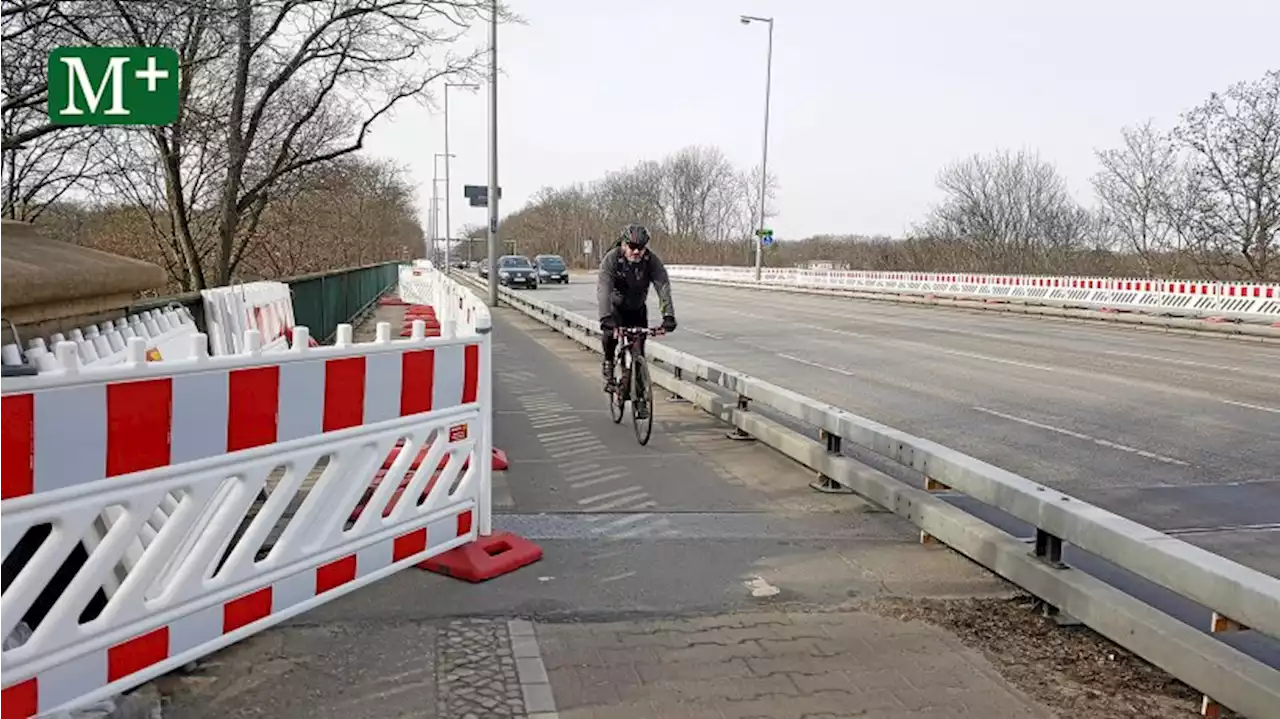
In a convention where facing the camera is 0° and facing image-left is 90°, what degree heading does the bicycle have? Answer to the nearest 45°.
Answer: approximately 0°

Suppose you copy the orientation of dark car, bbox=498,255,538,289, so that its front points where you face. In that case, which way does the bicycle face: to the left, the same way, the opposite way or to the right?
the same way

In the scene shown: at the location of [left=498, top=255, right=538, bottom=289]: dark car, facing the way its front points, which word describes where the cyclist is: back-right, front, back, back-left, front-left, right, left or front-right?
front

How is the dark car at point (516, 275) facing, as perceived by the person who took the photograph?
facing the viewer

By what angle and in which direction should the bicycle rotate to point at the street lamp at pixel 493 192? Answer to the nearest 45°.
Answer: approximately 180°

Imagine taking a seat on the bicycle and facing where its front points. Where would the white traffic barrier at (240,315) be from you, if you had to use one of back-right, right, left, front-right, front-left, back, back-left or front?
right

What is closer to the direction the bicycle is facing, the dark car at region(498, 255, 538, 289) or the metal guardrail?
the metal guardrail

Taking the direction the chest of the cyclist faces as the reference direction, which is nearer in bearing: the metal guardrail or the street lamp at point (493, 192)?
the metal guardrail

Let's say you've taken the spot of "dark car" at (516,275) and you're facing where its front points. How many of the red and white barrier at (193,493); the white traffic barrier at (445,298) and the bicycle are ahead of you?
3

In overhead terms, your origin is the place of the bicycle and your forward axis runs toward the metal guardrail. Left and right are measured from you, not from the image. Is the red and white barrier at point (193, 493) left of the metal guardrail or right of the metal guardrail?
right

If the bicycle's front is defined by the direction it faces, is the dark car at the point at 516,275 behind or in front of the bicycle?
behind

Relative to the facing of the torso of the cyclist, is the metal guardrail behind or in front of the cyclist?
in front

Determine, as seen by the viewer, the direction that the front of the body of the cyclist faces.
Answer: toward the camera

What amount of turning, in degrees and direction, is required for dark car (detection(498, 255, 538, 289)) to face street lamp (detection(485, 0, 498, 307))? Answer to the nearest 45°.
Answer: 0° — it already faces it

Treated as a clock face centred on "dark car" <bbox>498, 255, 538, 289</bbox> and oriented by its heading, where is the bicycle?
The bicycle is roughly at 12 o'clock from the dark car.

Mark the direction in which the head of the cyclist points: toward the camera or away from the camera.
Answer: toward the camera

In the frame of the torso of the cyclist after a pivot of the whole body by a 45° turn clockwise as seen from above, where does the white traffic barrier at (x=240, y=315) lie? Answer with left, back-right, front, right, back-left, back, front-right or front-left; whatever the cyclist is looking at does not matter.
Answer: front-right
